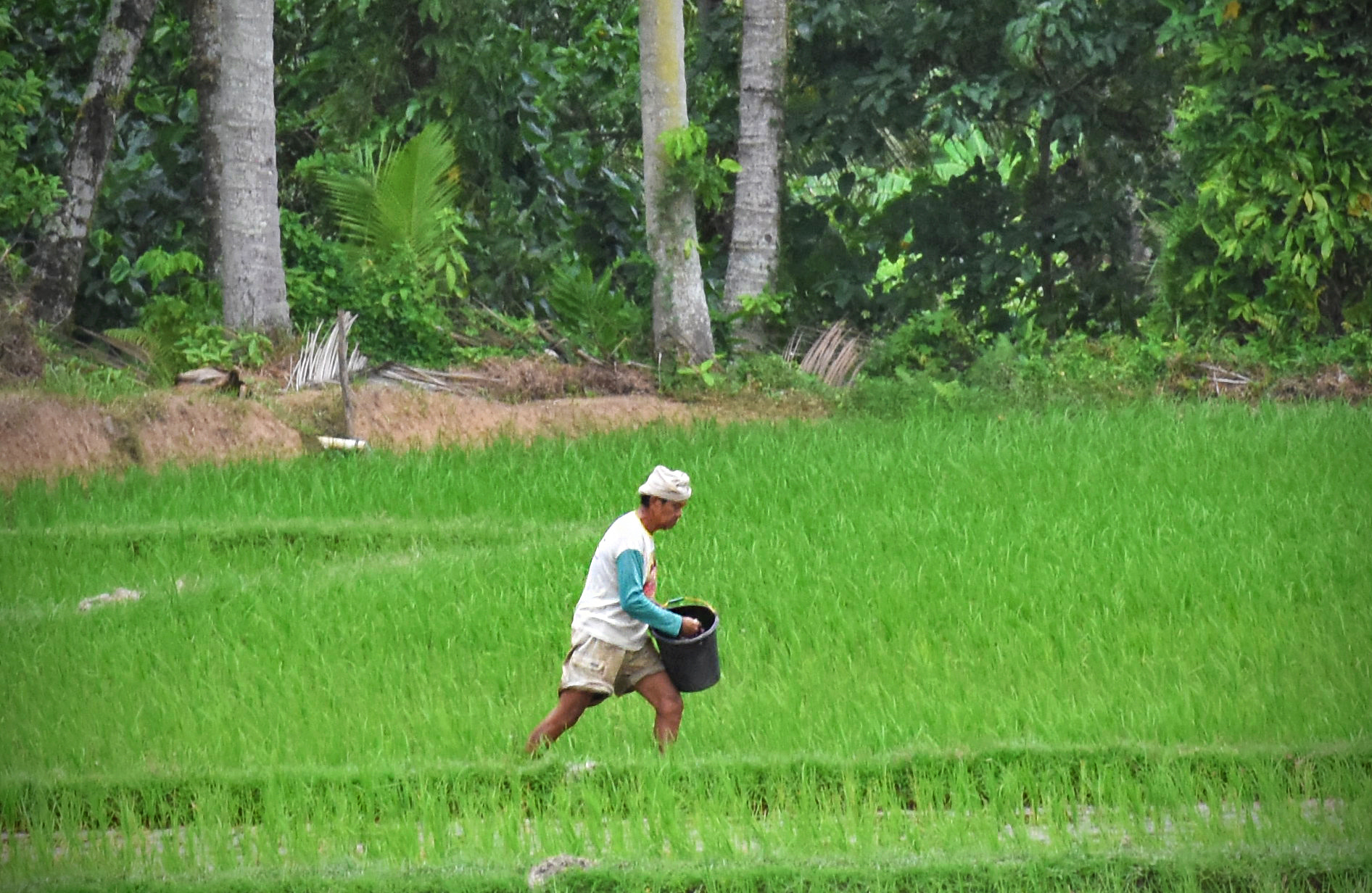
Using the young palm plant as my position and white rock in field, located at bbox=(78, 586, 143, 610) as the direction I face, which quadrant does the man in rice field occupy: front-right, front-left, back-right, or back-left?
front-left

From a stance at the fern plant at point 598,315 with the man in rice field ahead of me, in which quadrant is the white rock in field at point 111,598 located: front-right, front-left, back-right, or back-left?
front-right

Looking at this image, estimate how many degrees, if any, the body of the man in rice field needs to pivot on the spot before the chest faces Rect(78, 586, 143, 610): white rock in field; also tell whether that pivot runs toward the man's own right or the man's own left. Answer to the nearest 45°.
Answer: approximately 135° to the man's own left

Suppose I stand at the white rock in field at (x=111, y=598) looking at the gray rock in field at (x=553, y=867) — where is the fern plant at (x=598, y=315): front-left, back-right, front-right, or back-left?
back-left

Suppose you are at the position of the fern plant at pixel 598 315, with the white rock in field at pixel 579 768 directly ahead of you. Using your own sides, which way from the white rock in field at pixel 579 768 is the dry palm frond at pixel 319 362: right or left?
right

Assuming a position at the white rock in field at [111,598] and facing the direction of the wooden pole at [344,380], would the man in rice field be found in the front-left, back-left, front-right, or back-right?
back-right

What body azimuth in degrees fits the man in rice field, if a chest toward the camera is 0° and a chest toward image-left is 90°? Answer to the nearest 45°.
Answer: approximately 270°

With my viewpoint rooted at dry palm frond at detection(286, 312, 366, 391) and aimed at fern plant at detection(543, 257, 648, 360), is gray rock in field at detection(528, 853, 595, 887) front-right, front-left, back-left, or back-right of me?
back-right
